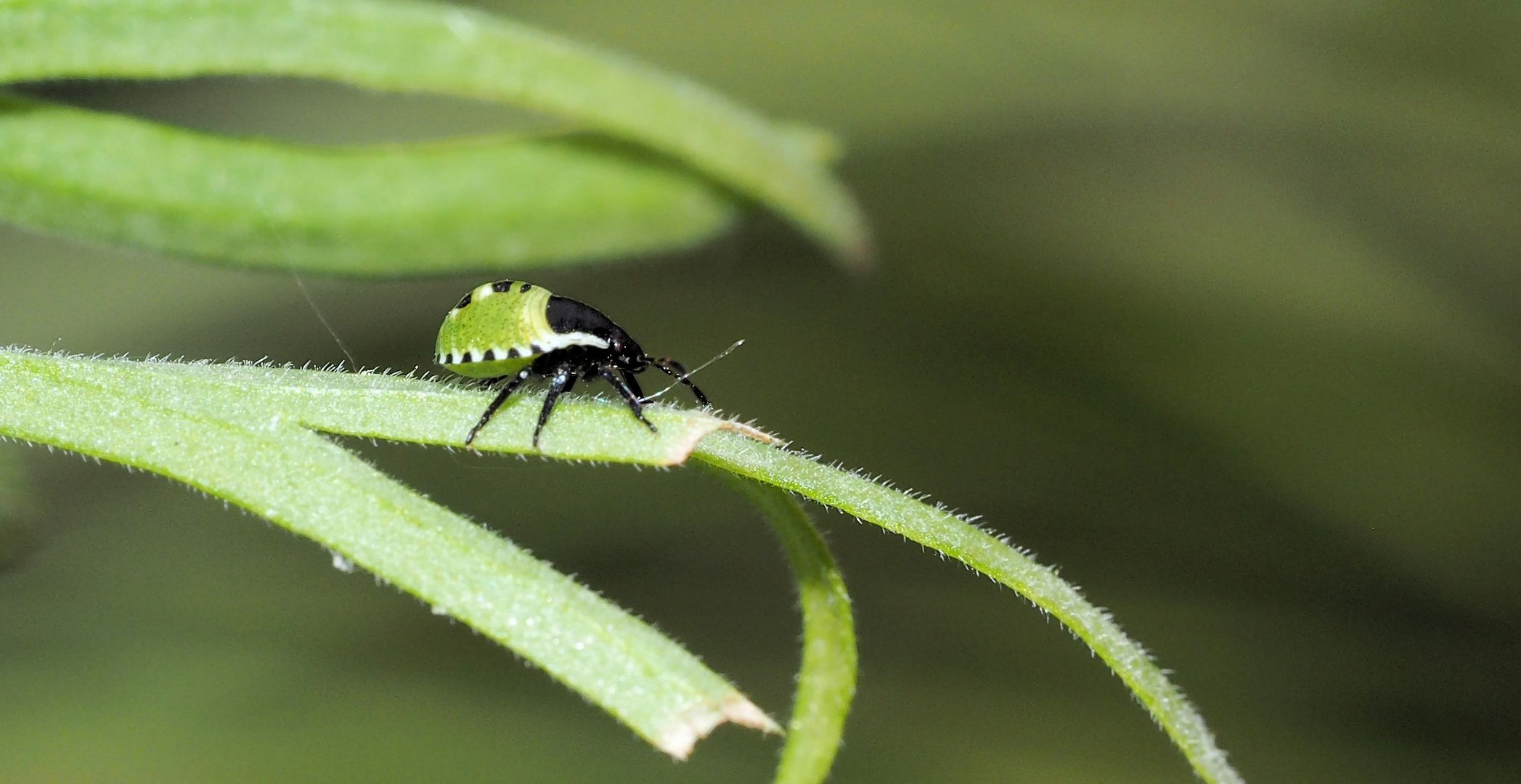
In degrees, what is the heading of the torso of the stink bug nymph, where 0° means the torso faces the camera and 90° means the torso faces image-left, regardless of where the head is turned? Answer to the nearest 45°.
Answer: approximately 270°
